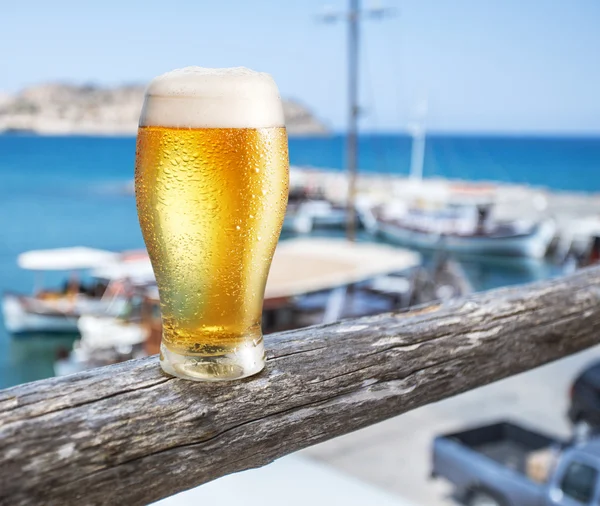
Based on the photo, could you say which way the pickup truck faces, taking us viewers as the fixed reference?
facing the viewer and to the right of the viewer

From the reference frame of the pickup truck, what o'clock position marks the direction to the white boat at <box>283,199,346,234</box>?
The white boat is roughly at 7 o'clock from the pickup truck.

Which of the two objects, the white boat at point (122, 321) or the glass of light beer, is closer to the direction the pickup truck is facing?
the glass of light beer

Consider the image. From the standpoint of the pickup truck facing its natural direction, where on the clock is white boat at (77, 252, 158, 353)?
The white boat is roughly at 6 o'clock from the pickup truck.

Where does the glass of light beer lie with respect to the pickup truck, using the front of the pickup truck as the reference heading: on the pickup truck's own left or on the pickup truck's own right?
on the pickup truck's own right

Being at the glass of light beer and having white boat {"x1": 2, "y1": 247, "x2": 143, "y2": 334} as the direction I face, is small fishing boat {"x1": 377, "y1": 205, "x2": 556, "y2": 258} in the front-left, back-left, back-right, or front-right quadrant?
front-right

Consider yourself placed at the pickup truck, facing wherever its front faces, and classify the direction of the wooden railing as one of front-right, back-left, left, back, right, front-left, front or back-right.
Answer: front-right

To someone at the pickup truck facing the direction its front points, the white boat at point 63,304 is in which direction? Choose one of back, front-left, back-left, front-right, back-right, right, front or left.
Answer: back

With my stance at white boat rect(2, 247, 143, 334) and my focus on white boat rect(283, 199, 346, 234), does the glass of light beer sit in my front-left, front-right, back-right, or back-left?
back-right

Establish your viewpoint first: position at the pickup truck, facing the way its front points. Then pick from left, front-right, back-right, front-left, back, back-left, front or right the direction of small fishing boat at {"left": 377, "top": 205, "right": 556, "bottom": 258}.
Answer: back-left
